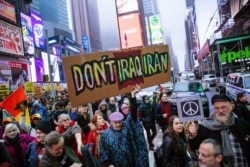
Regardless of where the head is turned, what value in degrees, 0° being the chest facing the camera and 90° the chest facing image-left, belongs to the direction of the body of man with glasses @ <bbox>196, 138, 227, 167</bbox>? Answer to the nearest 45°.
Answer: approximately 45°

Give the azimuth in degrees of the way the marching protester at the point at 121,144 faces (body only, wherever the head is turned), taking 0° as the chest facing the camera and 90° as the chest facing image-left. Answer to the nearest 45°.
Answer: approximately 0°

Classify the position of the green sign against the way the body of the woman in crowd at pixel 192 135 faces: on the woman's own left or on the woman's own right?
on the woman's own left

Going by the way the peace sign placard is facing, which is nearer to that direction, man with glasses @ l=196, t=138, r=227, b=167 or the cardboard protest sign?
the man with glasses

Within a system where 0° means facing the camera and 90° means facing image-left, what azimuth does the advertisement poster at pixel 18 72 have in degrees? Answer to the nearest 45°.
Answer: approximately 315°

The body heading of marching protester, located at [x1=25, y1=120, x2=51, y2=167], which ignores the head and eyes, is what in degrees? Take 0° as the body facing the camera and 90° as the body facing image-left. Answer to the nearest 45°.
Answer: approximately 315°

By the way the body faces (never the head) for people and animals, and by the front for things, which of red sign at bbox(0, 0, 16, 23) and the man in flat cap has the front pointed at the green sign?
the red sign

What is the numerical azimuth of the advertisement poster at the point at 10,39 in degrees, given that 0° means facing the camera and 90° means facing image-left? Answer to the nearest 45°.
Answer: approximately 315°
